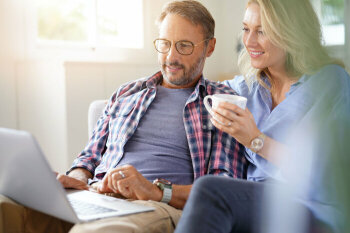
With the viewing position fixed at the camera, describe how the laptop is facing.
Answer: facing away from the viewer and to the right of the viewer

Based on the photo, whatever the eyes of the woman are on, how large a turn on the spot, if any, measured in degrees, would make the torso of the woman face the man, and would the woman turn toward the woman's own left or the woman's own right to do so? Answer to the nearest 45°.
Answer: approximately 90° to the woman's own right

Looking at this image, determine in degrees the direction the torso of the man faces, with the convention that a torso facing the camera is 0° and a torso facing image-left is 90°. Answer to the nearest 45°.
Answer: approximately 45°

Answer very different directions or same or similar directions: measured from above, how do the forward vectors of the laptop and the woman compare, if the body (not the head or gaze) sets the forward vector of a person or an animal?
very different directions
